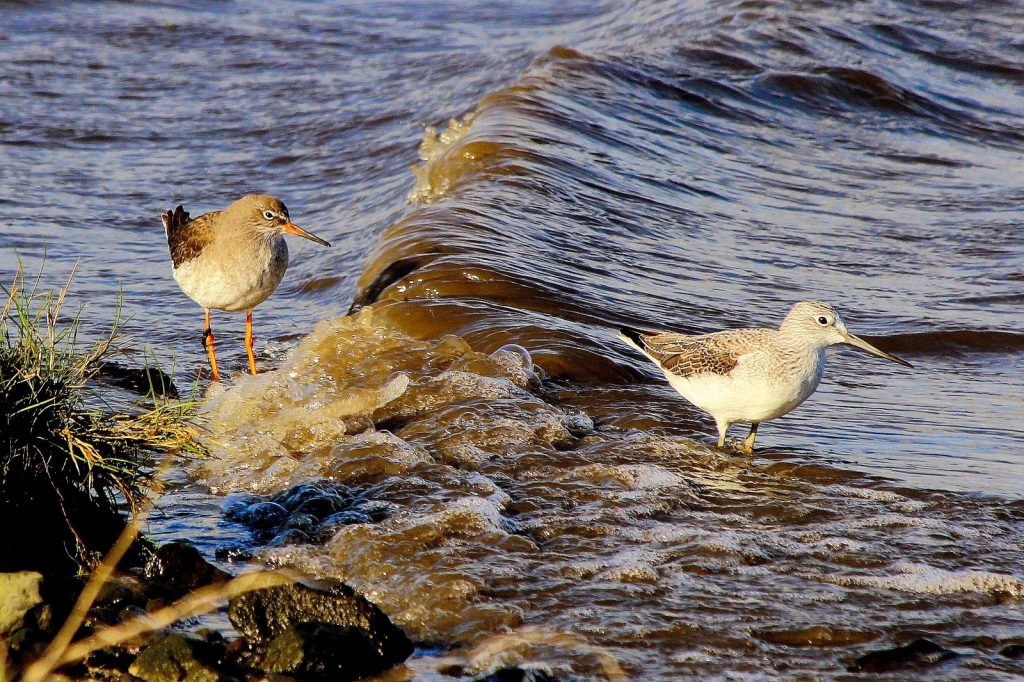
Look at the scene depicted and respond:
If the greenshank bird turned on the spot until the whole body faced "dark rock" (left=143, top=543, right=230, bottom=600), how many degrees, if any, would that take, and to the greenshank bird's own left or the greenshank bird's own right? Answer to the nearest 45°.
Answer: approximately 135° to the greenshank bird's own right

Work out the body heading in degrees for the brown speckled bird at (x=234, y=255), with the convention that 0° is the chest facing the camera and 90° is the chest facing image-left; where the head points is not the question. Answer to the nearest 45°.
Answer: approximately 315°

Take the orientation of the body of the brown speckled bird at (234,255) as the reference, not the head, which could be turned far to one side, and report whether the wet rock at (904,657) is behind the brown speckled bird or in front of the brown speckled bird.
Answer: in front

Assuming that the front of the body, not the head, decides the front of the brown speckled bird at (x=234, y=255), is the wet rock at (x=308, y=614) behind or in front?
in front

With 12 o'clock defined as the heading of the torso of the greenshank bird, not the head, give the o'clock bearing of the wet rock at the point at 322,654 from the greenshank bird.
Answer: The wet rock is roughly at 4 o'clock from the greenshank bird.

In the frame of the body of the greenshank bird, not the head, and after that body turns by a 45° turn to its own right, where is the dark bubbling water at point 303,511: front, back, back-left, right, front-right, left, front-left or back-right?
right

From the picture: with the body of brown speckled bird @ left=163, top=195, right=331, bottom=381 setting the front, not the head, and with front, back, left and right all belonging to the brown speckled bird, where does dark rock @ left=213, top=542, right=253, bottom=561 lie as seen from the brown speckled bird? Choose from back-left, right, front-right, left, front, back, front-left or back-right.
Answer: front-right

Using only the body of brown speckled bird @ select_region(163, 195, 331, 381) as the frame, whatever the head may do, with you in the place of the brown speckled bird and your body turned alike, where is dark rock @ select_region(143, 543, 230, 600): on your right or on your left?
on your right

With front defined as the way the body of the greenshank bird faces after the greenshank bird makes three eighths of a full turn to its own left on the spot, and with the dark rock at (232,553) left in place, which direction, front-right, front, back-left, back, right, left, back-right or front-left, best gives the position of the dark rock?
left

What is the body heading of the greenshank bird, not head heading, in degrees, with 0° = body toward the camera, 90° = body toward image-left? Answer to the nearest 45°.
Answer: approximately 270°

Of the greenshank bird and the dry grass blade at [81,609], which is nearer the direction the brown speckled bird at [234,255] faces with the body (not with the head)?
the greenshank bird
